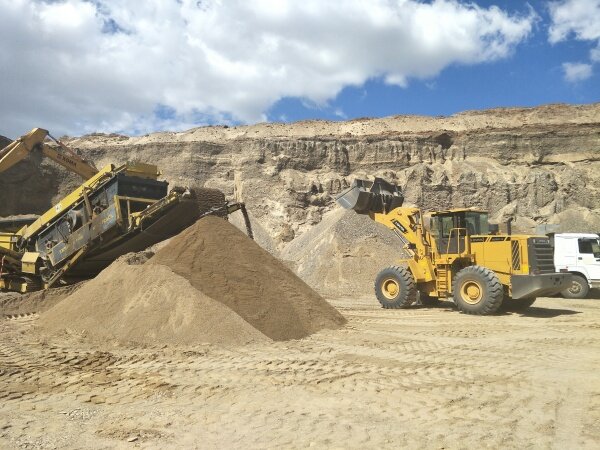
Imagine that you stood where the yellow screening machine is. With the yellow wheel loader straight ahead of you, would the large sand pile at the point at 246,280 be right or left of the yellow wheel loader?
right

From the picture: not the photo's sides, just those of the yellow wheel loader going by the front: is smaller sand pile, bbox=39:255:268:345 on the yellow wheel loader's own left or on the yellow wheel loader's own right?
on the yellow wheel loader's own left

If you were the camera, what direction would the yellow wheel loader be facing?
facing away from the viewer and to the left of the viewer

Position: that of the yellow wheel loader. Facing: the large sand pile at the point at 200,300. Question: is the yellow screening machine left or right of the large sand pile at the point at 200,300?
right
